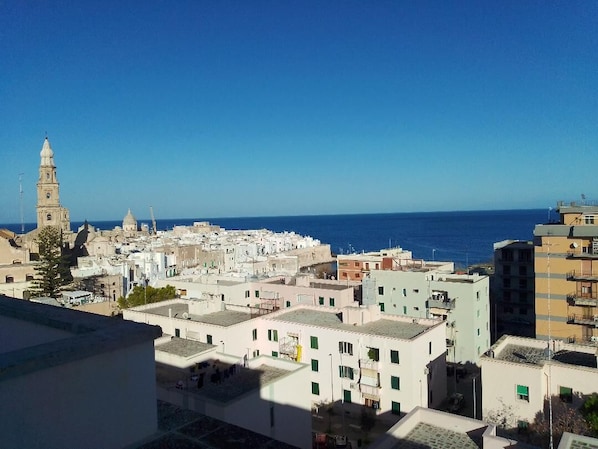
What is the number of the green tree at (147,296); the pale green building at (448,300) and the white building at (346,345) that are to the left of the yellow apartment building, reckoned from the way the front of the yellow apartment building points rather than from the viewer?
0

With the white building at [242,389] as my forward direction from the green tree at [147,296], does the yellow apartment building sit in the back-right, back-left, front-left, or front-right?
front-left

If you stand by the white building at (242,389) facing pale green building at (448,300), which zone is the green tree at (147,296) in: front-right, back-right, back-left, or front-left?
front-left

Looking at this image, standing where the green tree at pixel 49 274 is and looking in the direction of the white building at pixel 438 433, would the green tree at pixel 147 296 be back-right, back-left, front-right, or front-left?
front-left

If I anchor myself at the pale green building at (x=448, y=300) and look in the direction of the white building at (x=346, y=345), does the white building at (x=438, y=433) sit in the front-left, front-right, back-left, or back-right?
front-left

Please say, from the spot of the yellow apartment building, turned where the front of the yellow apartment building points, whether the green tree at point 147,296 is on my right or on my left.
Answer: on my right

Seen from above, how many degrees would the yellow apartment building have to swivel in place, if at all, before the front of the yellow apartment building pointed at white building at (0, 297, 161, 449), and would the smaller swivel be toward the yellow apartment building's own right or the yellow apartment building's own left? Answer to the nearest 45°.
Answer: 0° — it already faces it

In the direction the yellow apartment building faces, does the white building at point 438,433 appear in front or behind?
in front

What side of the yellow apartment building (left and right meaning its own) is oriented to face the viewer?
front

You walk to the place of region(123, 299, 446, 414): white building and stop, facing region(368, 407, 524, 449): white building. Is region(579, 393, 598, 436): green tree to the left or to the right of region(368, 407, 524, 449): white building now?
left

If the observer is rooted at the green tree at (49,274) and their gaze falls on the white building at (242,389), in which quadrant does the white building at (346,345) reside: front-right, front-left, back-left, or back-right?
front-left

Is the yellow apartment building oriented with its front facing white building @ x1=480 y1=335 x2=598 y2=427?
yes

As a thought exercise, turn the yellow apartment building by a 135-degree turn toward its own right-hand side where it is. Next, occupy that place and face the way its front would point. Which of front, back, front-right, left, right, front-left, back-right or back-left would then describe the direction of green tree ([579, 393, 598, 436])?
back-left

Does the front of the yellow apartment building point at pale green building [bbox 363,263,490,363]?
no

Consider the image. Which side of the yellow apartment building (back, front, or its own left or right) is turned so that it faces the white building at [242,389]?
front

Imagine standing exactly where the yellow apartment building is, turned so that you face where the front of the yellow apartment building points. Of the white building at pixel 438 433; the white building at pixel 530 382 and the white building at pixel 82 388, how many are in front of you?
3

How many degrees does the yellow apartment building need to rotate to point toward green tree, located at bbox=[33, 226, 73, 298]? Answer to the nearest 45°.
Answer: approximately 90° to its right
